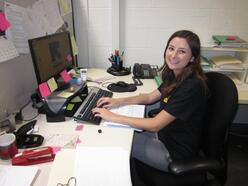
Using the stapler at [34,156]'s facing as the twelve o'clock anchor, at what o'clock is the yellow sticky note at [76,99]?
The yellow sticky note is roughly at 10 o'clock from the stapler.

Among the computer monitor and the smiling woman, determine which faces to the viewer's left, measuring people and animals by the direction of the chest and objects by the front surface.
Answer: the smiling woman

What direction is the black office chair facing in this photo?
to the viewer's left

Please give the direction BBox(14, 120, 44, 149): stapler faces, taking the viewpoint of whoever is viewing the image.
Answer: facing to the right of the viewer

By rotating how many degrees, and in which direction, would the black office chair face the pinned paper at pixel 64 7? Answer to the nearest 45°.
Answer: approximately 45° to its right

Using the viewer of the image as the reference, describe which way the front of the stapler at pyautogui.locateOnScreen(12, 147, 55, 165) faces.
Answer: facing to the right of the viewer

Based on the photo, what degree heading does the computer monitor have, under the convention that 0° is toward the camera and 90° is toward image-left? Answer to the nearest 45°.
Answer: approximately 315°

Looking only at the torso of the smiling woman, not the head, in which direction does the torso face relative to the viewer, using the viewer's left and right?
facing to the left of the viewer
